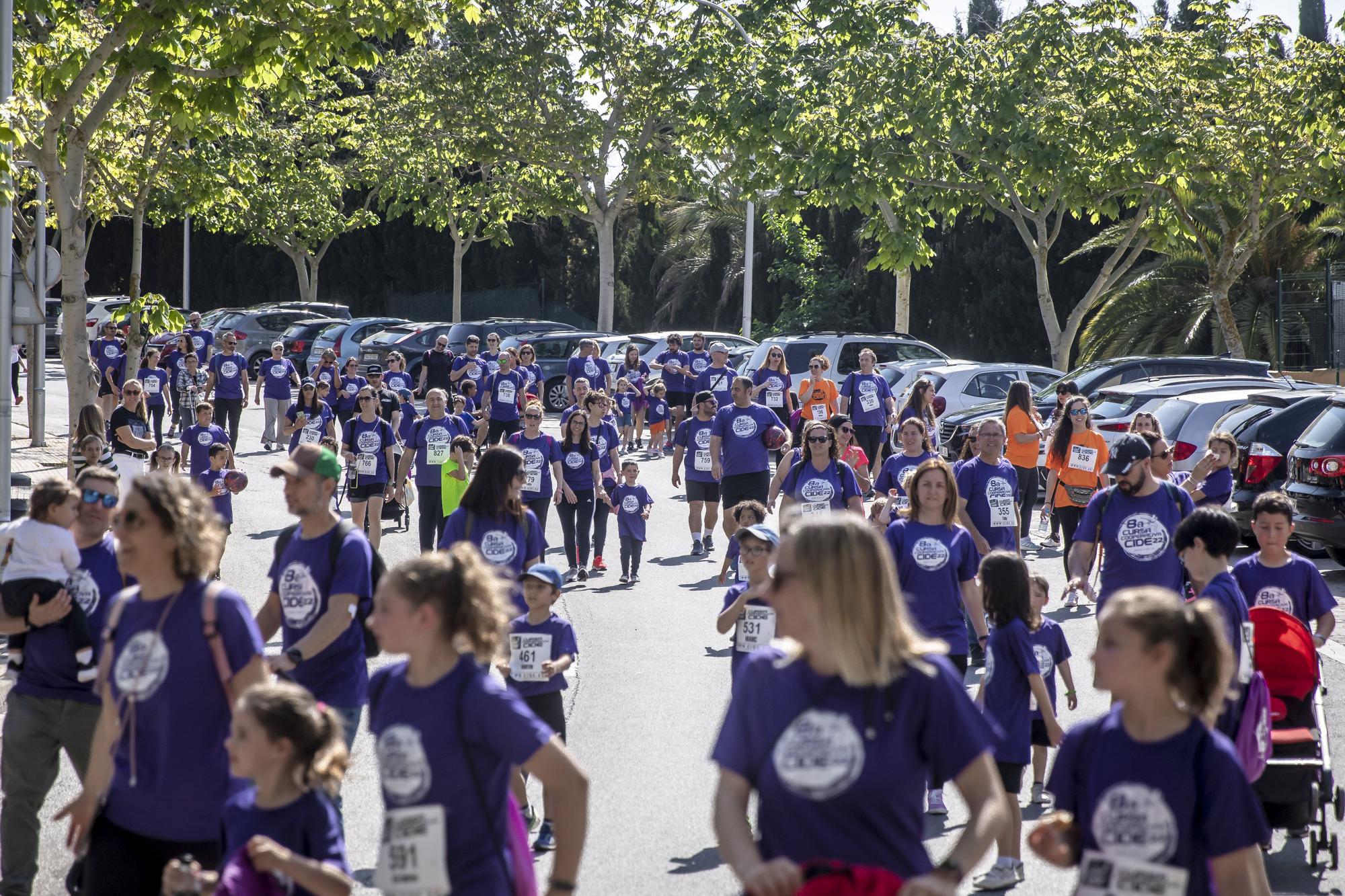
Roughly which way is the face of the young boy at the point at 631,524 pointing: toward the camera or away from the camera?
toward the camera

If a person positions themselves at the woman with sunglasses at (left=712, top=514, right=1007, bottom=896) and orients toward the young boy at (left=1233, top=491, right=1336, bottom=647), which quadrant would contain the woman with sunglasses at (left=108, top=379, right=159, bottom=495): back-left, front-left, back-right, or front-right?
front-left

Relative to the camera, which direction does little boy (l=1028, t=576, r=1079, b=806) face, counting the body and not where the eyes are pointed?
toward the camera

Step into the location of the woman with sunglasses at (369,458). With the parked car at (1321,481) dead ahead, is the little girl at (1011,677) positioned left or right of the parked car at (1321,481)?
right

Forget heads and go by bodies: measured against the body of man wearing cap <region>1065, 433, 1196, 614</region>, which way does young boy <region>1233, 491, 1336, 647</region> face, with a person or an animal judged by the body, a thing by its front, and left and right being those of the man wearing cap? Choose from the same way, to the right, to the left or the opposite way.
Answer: the same way

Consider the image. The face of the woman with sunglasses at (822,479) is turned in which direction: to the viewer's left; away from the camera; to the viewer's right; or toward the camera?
toward the camera

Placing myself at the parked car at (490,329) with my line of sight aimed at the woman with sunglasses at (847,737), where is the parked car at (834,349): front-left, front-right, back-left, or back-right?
front-left

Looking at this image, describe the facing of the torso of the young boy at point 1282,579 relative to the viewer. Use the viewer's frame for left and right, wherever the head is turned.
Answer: facing the viewer

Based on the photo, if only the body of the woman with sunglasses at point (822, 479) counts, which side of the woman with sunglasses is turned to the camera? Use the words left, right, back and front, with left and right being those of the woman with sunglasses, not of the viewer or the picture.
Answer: front

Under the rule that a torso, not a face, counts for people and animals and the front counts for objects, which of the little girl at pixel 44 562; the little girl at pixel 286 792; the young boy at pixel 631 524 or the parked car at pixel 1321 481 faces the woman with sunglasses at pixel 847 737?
the young boy

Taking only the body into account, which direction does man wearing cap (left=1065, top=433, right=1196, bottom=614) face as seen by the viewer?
toward the camera

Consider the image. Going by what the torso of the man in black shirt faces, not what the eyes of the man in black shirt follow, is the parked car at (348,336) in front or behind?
behind

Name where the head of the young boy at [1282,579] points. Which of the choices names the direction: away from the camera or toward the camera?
toward the camera
